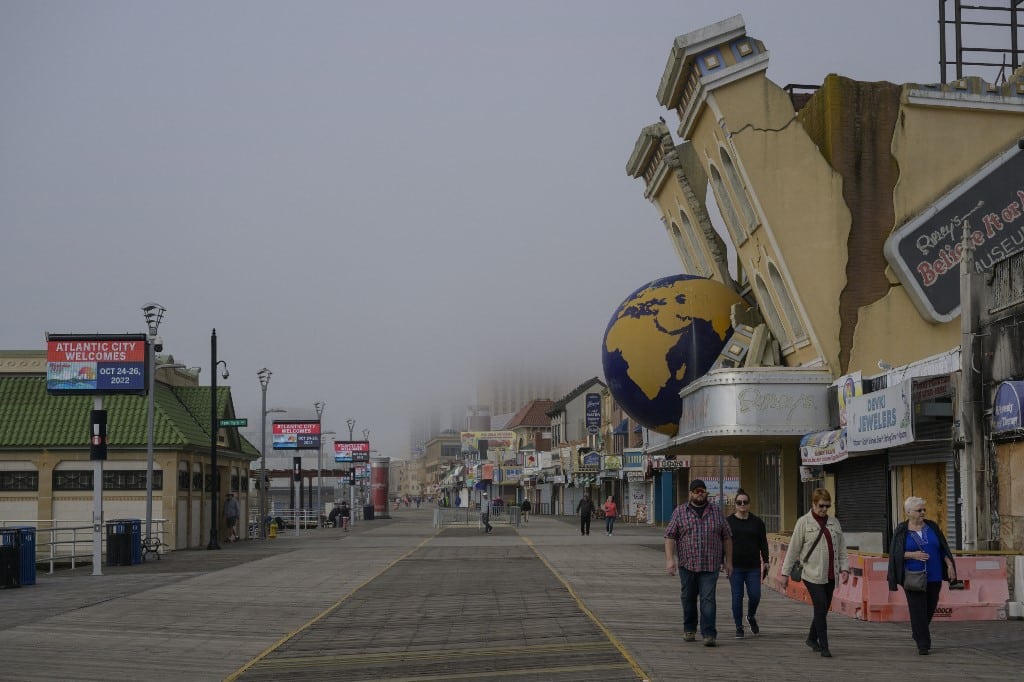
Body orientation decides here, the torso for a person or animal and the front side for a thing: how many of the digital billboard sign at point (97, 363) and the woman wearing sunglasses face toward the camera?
2

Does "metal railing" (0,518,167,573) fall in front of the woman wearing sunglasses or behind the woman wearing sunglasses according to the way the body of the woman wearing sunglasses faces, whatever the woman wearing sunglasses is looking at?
behind

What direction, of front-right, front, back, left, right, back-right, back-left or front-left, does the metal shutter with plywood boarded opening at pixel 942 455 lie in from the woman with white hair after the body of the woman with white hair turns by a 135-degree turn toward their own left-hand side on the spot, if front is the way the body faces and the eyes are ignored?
front-left

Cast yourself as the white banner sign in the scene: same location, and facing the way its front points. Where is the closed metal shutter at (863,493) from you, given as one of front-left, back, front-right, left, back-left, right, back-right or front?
back-right

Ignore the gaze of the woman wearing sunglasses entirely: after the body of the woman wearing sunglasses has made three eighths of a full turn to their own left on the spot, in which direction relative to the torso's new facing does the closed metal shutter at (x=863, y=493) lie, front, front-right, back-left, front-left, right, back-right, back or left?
front-left

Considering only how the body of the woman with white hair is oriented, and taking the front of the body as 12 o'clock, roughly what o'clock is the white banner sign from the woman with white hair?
The white banner sign is roughly at 6 o'clock from the woman with white hair.
